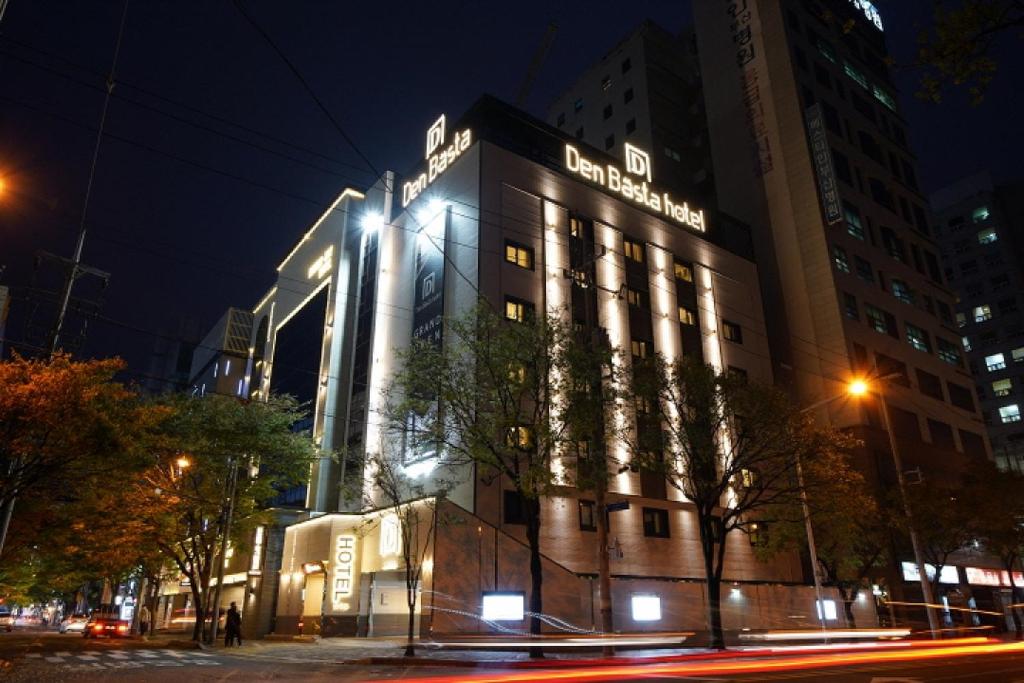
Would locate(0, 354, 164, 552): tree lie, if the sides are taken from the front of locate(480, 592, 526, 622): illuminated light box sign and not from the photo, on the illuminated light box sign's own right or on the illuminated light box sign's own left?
on the illuminated light box sign's own right

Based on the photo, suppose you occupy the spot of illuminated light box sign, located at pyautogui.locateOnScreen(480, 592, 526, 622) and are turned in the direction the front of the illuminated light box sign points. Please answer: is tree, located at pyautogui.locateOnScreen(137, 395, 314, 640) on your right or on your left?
on your right

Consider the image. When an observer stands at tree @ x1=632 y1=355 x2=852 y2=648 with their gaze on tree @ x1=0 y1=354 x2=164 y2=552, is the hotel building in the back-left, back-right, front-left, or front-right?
front-right

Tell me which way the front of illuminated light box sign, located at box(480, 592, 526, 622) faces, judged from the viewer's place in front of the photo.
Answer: facing the viewer

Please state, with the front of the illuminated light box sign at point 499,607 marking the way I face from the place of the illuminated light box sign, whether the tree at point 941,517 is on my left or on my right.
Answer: on my left

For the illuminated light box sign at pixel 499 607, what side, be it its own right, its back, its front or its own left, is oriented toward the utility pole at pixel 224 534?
right

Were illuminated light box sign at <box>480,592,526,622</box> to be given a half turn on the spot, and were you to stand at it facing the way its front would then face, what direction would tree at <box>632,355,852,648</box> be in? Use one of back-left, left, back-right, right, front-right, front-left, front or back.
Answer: right
